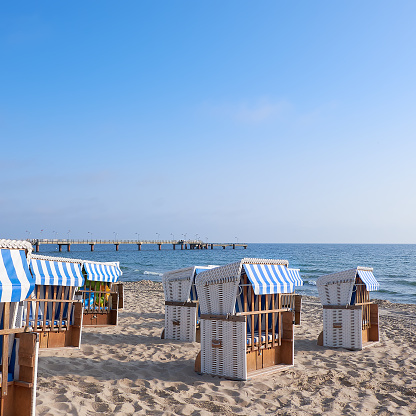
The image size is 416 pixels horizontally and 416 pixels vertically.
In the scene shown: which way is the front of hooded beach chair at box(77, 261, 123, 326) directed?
toward the camera

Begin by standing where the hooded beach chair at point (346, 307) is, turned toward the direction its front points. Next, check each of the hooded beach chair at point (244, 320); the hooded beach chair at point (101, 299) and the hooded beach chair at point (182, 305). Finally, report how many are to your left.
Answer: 0

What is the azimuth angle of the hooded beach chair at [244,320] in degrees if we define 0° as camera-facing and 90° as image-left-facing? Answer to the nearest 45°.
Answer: approximately 315°

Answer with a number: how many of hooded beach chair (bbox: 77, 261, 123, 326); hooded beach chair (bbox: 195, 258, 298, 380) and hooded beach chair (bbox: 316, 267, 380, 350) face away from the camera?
0

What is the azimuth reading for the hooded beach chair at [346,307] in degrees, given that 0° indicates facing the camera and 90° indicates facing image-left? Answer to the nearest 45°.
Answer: approximately 315°

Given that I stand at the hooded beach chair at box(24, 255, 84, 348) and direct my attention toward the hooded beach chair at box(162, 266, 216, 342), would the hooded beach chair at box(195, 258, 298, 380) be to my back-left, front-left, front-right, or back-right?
front-right

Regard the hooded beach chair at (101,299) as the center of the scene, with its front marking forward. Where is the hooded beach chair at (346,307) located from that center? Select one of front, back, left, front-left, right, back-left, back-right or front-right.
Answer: front-left

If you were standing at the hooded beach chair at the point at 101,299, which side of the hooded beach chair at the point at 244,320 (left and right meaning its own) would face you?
back

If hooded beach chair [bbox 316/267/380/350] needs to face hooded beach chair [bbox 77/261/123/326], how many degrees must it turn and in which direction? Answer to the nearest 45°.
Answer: approximately 135° to its right

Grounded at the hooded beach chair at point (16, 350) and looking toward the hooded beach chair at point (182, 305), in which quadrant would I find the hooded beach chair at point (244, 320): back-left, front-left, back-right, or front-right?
front-right

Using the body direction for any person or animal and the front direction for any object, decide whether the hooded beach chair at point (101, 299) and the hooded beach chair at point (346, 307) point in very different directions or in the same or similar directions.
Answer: same or similar directions

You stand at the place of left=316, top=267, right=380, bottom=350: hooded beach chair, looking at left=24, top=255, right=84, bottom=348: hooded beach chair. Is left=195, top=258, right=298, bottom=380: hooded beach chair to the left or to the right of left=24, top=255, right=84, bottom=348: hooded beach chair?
left

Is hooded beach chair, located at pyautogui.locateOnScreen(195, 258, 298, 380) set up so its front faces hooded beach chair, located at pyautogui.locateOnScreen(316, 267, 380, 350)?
no

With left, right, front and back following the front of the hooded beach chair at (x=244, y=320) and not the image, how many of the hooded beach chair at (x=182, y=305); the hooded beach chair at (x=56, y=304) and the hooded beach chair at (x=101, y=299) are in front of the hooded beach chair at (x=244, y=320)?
0
